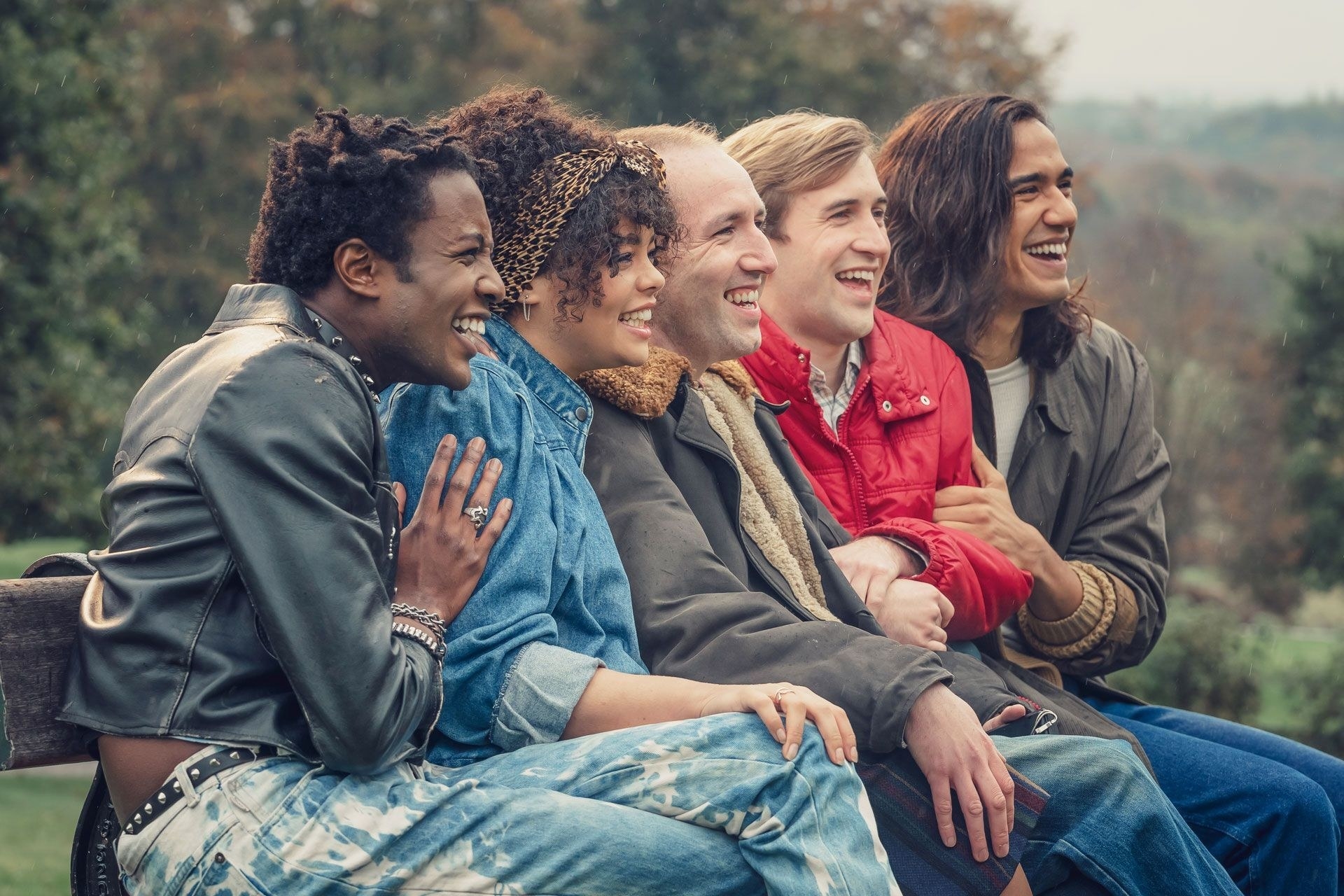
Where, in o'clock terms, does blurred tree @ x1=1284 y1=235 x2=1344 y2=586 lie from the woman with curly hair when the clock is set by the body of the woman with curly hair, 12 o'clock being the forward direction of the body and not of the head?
The blurred tree is roughly at 10 o'clock from the woman with curly hair.

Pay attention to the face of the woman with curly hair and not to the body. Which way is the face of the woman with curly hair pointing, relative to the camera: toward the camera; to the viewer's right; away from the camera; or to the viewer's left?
to the viewer's right

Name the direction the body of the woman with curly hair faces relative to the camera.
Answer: to the viewer's right
